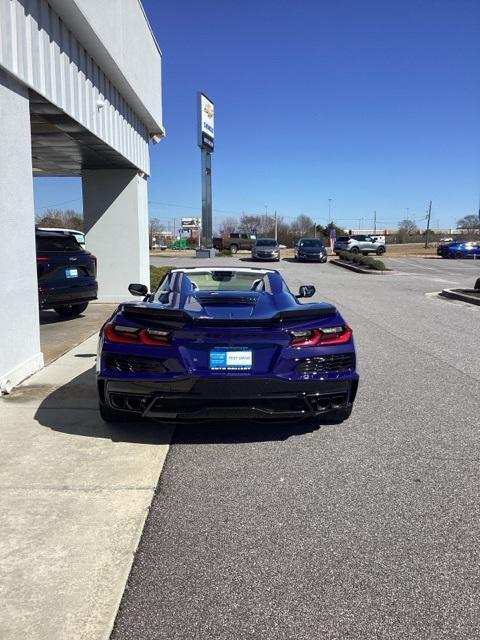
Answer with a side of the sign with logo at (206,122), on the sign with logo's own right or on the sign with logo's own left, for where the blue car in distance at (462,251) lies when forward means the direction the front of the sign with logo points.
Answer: on the sign with logo's own left

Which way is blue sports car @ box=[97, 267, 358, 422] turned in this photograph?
away from the camera

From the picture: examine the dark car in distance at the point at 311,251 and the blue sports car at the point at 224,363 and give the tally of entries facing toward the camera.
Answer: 1

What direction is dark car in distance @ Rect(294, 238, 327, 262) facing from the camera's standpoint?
toward the camera

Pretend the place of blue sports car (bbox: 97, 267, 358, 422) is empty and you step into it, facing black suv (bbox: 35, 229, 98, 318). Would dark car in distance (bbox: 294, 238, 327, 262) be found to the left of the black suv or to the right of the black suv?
right

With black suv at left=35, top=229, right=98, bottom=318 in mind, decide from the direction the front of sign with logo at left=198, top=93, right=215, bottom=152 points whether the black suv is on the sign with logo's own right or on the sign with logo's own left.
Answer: on the sign with logo's own right

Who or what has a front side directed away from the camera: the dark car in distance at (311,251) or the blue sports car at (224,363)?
the blue sports car

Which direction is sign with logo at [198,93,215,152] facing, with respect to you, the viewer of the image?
facing the viewer and to the right of the viewer

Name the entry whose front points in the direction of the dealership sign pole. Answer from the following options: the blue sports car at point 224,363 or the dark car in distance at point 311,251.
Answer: the blue sports car

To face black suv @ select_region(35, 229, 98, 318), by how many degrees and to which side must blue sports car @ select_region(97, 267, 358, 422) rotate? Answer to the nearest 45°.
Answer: approximately 45° to its left

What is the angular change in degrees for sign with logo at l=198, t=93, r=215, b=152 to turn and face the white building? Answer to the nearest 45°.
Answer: approximately 45° to its right

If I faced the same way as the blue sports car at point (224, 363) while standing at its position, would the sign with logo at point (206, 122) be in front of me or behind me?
in front

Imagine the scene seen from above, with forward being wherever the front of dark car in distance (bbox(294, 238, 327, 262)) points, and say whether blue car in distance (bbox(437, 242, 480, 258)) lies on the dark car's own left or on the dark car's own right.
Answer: on the dark car's own left

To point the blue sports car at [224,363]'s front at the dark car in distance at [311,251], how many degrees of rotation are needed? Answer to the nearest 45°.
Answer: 0° — it already faces it

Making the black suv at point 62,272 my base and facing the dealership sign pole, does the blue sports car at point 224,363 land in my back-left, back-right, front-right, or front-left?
back-right

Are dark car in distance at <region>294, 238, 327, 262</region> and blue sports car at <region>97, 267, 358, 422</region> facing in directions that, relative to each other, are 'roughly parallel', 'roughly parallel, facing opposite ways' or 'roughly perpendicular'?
roughly parallel, facing opposite ways
